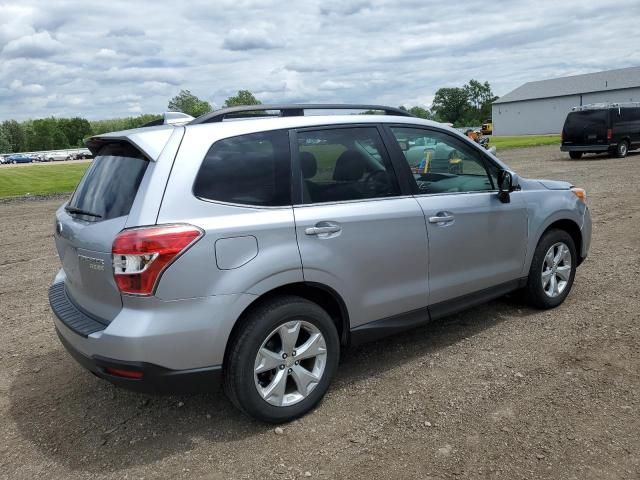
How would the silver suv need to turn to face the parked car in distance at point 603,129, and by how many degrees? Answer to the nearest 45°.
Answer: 0° — it already faces it

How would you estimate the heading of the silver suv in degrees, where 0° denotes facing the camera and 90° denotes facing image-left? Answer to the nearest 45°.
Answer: approximately 225°

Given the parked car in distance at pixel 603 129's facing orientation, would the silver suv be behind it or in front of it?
behind

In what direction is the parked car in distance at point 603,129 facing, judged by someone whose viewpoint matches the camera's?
facing away from the viewer and to the right of the viewer

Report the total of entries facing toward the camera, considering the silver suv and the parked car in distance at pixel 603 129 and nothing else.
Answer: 0
